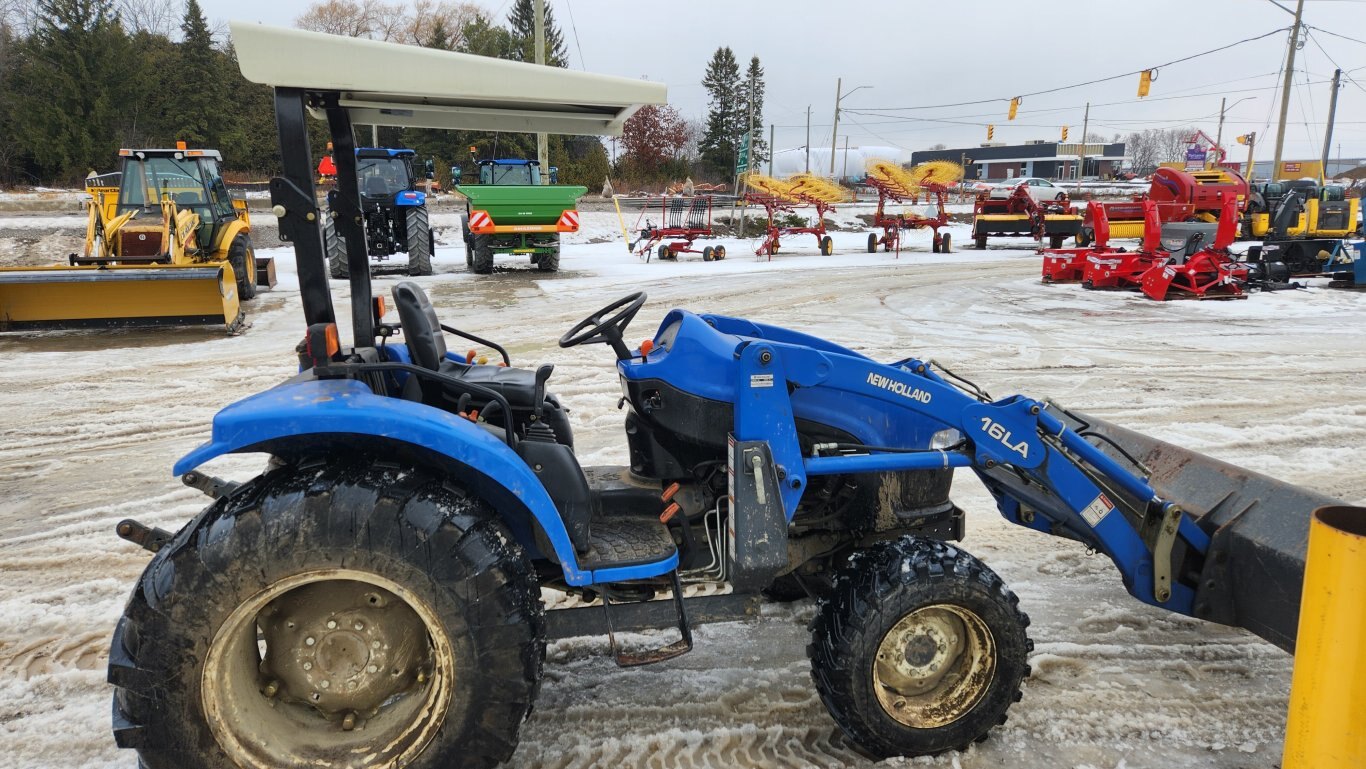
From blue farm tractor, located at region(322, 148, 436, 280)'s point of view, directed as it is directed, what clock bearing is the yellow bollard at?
The yellow bollard is roughly at 6 o'clock from the blue farm tractor.

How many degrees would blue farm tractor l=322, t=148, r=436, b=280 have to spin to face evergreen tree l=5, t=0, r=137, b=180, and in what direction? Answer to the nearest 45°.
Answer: approximately 45° to its left

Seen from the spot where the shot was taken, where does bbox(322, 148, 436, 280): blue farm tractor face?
facing away from the viewer

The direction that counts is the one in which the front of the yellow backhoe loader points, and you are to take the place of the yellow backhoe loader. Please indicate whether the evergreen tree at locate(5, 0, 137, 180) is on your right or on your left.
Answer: on your right

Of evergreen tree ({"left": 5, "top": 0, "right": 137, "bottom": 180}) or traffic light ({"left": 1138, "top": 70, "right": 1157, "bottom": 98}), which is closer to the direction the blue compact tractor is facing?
the traffic light

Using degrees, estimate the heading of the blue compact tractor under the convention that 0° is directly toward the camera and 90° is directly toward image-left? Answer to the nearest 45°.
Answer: approximately 270°

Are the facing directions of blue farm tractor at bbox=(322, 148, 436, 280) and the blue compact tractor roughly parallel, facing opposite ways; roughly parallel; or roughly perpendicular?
roughly perpendicular

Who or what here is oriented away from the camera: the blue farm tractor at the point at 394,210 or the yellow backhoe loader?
the blue farm tractor

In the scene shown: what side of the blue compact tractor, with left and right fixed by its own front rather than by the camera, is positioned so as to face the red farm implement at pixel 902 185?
left

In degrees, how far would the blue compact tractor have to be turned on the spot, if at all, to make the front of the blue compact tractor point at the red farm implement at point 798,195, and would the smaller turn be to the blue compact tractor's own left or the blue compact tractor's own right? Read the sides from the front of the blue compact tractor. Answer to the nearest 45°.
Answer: approximately 90° to the blue compact tractor's own left

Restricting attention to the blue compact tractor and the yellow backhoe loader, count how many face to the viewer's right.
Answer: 1

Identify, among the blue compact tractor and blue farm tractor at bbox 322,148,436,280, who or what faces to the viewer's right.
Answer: the blue compact tractor
